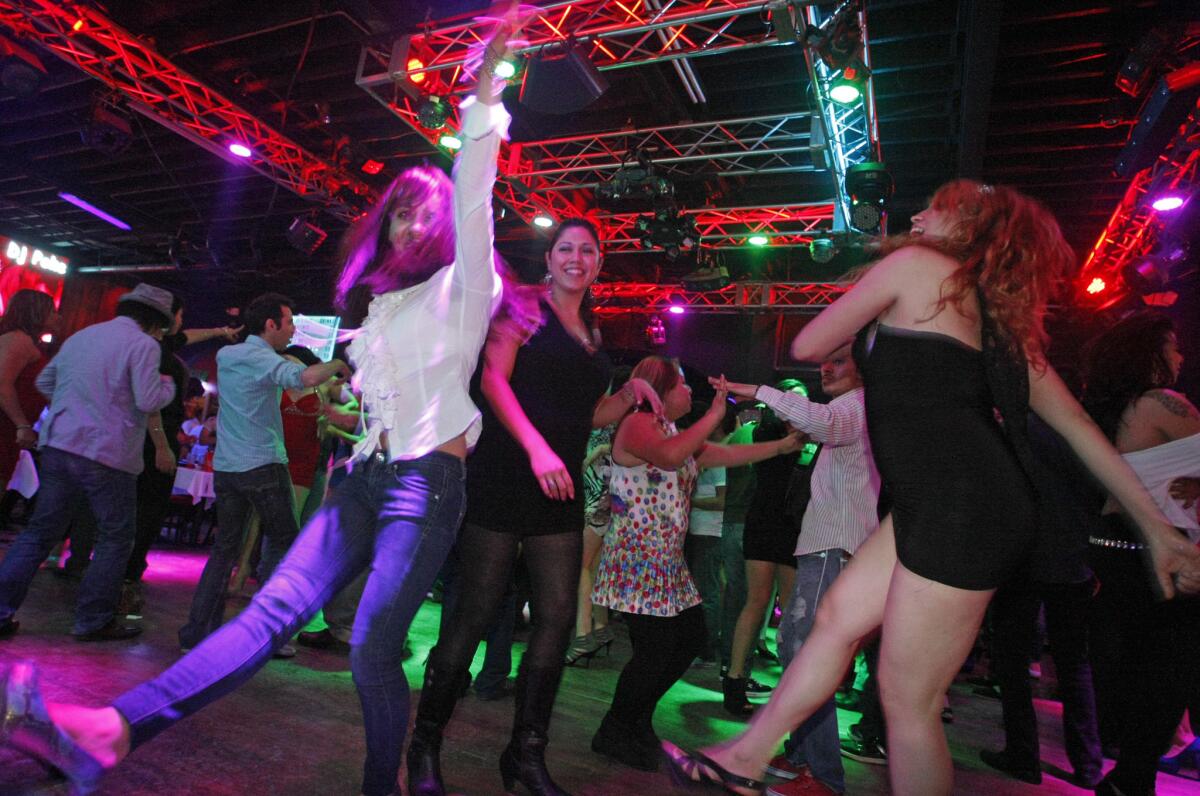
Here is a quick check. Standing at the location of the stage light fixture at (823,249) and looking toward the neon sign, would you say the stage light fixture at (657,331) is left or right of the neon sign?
right

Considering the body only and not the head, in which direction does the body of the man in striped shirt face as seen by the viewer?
to the viewer's left

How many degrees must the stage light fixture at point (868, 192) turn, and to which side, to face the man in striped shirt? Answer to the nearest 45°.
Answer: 0° — it already faces them

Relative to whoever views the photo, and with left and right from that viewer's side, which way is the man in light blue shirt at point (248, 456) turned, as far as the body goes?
facing away from the viewer and to the right of the viewer

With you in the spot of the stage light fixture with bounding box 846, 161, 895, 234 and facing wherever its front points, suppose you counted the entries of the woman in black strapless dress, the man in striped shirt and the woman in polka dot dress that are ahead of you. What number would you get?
3
